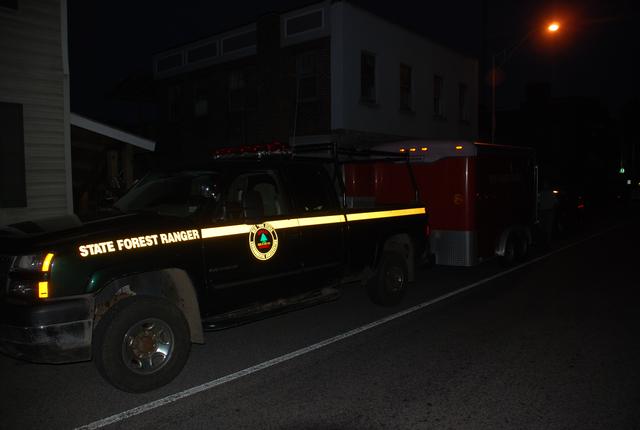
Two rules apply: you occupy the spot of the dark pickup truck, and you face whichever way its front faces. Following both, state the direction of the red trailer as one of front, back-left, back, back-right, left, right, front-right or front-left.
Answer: back

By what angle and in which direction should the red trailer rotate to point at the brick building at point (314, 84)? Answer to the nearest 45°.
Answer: approximately 90° to its right

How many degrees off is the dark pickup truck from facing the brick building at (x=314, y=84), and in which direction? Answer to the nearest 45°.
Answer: approximately 135° to its right

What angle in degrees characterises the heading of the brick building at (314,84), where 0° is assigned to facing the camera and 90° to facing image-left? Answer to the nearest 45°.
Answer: approximately 45°

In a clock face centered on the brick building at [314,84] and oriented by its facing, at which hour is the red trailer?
The red trailer is roughly at 10 o'clock from the brick building.

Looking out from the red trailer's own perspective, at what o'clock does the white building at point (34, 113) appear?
The white building is roughly at 1 o'clock from the red trailer.

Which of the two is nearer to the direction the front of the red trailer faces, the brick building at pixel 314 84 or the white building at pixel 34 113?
the white building

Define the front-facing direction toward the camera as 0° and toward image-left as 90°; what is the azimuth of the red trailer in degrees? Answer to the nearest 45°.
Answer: approximately 45°
